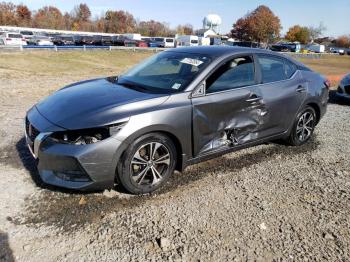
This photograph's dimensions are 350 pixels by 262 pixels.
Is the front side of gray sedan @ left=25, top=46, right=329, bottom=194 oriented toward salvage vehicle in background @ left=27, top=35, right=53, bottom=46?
no

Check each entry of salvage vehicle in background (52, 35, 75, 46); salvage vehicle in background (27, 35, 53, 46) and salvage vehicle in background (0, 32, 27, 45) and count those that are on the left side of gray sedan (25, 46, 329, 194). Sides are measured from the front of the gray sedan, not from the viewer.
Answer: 0

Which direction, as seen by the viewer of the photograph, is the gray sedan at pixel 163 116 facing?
facing the viewer and to the left of the viewer

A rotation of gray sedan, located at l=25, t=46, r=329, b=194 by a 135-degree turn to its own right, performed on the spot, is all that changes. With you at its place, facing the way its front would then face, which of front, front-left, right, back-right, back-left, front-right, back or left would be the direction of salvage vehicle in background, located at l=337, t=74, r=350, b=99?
front-right

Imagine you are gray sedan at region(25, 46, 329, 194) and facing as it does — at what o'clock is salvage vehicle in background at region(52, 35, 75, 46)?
The salvage vehicle in background is roughly at 4 o'clock from the gray sedan.

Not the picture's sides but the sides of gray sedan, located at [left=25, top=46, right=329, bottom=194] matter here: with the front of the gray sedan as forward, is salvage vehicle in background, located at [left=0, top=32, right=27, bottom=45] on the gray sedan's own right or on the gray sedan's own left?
on the gray sedan's own right
